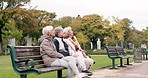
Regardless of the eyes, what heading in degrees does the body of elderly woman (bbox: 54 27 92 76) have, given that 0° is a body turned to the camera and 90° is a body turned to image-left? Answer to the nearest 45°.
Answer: approximately 270°

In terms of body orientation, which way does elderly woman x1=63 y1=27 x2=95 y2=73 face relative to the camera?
to the viewer's right

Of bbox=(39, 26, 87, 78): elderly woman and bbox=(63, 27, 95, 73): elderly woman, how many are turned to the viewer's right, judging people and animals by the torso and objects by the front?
2

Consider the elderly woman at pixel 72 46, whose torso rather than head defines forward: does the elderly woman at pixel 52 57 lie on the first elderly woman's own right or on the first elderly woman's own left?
on the first elderly woman's own right

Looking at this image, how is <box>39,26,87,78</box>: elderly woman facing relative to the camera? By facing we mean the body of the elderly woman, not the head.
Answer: to the viewer's right
